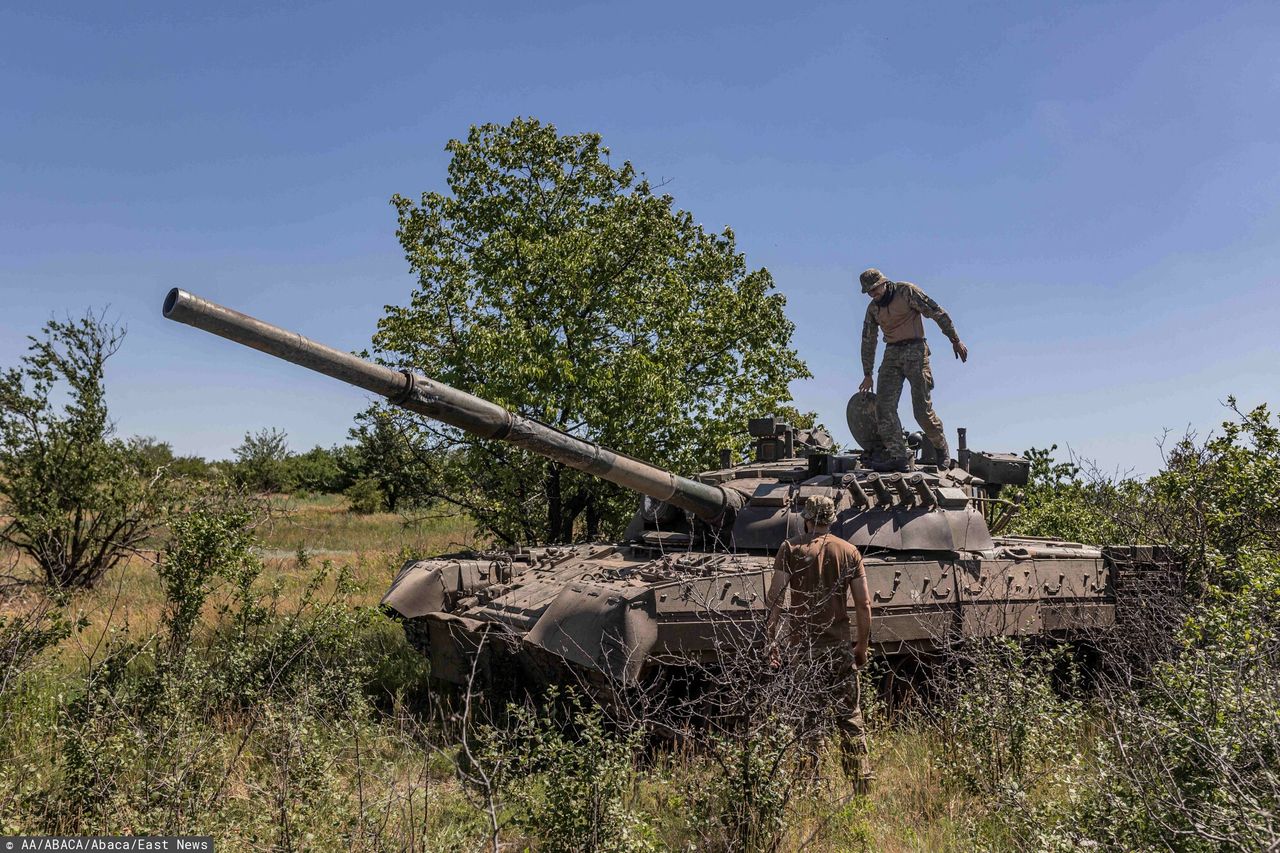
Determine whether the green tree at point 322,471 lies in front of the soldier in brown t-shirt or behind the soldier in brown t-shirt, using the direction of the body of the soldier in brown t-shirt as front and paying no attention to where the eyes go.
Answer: in front

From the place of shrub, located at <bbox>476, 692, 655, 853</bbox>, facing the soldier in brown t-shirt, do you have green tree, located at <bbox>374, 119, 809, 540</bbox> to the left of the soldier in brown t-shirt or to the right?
left

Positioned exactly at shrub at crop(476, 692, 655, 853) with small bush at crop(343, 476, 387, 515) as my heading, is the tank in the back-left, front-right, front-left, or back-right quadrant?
front-right

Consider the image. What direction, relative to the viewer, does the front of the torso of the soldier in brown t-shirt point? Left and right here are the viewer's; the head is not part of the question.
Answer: facing away from the viewer

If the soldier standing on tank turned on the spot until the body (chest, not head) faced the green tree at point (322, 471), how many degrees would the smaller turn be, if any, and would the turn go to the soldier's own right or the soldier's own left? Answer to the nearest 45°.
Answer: approximately 90° to the soldier's own right

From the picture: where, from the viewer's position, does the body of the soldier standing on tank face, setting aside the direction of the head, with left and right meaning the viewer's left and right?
facing the viewer and to the left of the viewer

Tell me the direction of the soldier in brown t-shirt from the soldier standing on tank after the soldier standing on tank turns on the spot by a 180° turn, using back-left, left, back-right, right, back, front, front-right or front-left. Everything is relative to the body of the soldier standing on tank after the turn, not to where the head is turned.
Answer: back-right

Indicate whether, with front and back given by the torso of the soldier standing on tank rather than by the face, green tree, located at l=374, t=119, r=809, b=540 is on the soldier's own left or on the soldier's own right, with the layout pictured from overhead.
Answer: on the soldier's own right
